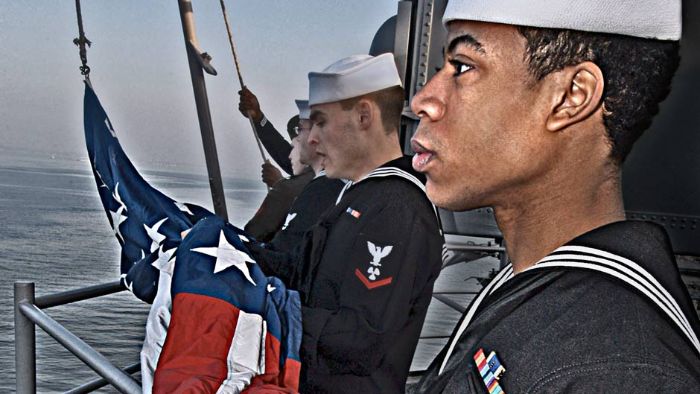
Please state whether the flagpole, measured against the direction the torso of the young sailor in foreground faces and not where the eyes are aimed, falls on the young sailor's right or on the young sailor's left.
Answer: on the young sailor's right

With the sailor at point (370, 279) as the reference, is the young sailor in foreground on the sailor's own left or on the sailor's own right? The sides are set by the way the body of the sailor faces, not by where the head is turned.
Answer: on the sailor's own left

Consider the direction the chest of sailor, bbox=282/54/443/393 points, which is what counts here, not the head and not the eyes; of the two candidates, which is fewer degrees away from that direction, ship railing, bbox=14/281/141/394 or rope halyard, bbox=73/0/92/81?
the ship railing

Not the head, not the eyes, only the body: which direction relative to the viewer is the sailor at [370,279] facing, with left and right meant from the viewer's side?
facing to the left of the viewer

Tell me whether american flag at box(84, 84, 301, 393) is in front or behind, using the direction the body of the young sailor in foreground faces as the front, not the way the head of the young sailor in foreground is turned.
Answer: in front

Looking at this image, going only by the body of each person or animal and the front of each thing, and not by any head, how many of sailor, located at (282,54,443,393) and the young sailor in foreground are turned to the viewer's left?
2

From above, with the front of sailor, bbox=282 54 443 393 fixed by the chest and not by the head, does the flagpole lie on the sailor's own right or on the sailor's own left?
on the sailor's own right

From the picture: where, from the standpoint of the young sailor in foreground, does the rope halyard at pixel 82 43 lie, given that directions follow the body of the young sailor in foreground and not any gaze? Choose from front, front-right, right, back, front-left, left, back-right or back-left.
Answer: front-right

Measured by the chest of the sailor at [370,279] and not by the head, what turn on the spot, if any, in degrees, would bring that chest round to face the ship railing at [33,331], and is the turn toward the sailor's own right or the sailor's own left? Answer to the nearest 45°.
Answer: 0° — they already face it

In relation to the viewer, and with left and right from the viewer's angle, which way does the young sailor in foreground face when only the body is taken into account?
facing to the left of the viewer

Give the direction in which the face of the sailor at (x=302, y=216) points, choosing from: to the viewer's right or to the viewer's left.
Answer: to the viewer's left

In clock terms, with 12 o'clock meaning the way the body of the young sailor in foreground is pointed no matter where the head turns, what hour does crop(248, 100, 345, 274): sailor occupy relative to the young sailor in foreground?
The sailor is roughly at 2 o'clock from the young sailor in foreground.

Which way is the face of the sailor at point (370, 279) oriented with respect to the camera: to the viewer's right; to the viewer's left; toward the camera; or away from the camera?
to the viewer's left
